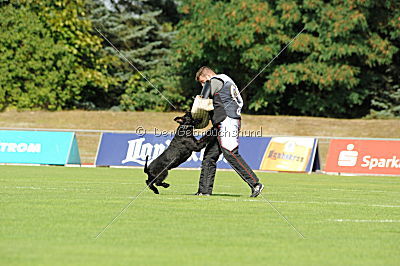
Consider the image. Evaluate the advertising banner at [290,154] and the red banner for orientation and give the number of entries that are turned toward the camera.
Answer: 2

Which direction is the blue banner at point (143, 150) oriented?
toward the camera

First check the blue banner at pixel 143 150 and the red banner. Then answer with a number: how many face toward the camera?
2

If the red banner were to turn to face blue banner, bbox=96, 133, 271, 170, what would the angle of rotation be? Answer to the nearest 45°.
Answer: approximately 90° to its right

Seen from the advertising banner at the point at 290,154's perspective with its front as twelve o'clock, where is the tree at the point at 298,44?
The tree is roughly at 6 o'clock from the advertising banner.

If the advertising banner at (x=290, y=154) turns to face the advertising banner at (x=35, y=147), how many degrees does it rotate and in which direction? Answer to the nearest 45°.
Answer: approximately 90° to its right

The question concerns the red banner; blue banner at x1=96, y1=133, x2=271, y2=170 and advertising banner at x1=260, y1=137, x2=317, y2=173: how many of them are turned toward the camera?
3

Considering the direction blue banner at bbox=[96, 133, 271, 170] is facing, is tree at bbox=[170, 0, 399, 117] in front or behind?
behind

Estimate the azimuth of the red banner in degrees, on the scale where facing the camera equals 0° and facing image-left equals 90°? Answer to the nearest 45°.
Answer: approximately 0°

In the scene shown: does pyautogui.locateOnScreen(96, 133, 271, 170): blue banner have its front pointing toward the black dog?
yes

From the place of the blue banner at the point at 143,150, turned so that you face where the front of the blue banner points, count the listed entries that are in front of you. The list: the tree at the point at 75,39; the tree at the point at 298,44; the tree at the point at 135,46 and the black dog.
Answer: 1
